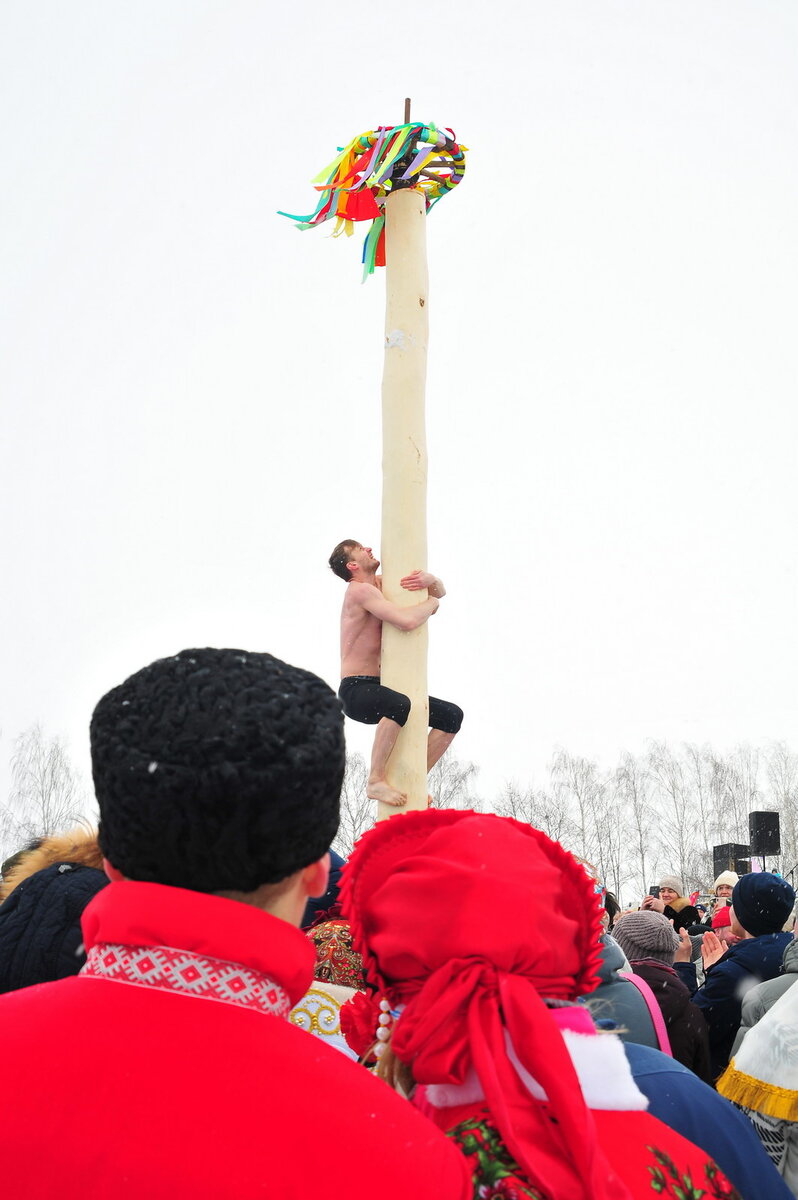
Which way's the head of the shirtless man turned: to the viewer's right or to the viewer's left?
to the viewer's right

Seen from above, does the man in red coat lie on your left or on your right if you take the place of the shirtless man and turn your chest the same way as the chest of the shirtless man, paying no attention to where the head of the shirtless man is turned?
on your right

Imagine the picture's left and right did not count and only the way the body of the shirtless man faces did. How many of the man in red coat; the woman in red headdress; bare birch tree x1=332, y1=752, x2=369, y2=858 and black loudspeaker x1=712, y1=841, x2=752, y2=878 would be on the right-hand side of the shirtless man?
2

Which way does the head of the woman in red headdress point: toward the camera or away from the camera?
away from the camera

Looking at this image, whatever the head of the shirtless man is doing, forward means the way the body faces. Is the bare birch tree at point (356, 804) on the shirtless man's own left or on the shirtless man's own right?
on the shirtless man's own left

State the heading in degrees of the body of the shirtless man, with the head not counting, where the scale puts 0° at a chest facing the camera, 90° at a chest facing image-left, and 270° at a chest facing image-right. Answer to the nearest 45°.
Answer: approximately 270°

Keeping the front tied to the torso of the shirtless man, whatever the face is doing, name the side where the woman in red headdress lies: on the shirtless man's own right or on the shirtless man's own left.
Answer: on the shirtless man's own right

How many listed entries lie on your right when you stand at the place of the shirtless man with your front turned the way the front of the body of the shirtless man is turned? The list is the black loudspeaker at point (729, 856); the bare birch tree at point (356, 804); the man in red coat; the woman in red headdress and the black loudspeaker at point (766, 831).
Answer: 2

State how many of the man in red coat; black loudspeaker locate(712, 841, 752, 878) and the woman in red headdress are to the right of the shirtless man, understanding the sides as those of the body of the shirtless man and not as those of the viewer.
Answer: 2

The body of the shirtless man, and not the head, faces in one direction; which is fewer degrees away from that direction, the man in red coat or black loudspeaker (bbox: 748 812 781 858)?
the black loudspeaker

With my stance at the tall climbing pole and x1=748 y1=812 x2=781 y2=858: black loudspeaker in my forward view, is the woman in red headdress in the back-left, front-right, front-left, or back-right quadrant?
back-right

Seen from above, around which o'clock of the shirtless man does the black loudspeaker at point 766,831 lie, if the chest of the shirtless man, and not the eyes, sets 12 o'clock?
The black loudspeaker is roughly at 10 o'clock from the shirtless man.

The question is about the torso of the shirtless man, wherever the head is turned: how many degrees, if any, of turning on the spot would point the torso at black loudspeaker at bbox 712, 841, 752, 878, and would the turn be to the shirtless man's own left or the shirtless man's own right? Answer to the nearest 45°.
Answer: approximately 45° to the shirtless man's own left
